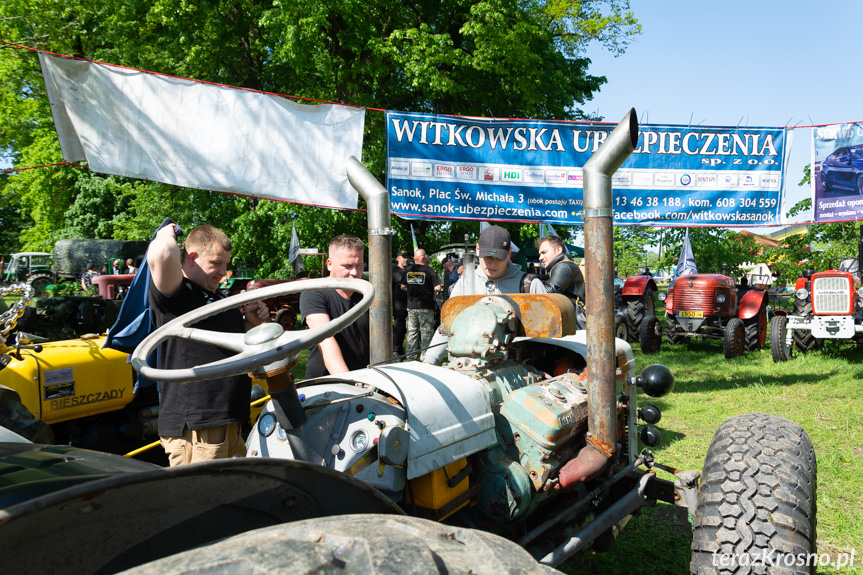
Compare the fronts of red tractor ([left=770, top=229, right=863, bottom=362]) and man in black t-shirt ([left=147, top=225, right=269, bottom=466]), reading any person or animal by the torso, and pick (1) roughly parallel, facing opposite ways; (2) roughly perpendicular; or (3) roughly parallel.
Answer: roughly perpendicular

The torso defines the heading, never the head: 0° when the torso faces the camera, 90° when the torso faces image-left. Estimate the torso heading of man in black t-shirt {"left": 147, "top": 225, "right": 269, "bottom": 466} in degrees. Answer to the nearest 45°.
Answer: approximately 315°

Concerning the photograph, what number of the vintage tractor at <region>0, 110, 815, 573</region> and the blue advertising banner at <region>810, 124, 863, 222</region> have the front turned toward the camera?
1

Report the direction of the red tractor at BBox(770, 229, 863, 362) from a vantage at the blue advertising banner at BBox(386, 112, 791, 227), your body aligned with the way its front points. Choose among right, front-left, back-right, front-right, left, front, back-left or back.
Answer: back-left

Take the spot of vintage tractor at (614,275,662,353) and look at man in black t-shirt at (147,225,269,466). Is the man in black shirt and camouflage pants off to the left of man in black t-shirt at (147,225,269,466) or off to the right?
right

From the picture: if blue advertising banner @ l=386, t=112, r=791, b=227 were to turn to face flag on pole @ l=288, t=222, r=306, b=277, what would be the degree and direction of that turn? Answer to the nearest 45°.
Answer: approximately 135° to its right

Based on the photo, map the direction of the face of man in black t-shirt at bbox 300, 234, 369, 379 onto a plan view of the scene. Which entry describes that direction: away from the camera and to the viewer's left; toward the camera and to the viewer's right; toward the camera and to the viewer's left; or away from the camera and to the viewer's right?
toward the camera and to the viewer's right

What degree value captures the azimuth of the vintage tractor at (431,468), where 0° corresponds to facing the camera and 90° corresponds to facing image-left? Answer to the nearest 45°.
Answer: approximately 225°

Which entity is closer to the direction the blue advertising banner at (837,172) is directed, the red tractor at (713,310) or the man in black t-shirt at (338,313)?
the man in black t-shirt

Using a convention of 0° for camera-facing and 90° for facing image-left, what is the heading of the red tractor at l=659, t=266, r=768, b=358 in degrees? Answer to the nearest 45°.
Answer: approximately 45°

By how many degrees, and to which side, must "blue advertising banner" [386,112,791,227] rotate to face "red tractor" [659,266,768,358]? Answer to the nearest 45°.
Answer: approximately 135° to its left
